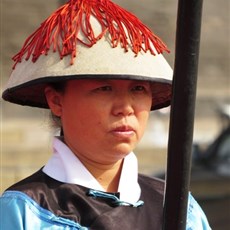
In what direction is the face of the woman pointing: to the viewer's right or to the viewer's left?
to the viewer's right

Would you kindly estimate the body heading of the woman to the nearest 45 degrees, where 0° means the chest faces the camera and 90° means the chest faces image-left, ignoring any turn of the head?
approximately 315°
